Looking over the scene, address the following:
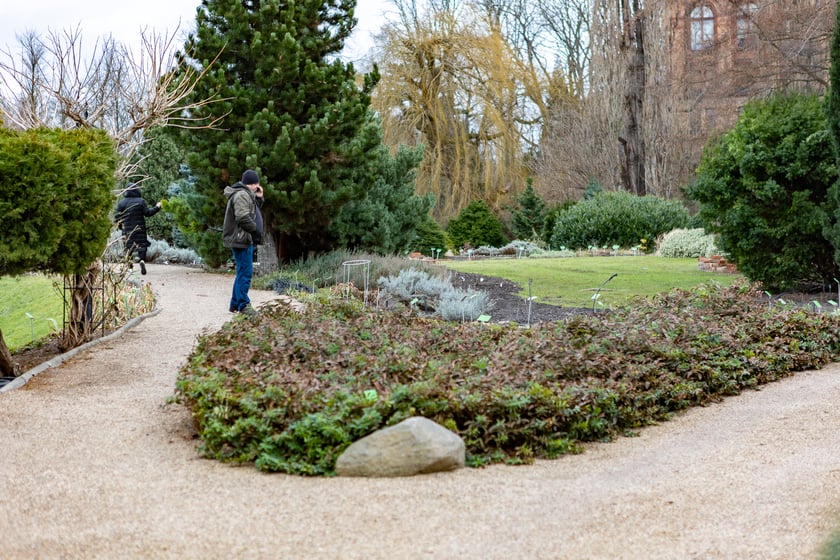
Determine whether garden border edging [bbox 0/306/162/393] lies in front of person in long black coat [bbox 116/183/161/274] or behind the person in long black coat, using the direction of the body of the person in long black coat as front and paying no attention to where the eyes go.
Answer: behind

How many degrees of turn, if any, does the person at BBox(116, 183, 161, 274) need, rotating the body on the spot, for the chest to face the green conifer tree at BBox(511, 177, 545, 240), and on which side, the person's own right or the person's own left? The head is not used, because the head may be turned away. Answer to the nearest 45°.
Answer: approximately 45° to the person's own right

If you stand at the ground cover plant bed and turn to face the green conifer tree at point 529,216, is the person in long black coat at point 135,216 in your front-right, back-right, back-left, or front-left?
front-left

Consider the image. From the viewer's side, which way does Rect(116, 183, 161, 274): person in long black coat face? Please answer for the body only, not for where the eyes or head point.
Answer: away from the camera

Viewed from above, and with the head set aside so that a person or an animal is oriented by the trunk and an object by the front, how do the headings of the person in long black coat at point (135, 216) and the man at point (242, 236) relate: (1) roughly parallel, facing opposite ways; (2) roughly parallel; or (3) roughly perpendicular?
roughly perpendicular

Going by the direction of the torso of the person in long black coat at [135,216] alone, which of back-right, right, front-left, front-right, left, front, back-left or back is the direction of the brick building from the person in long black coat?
right

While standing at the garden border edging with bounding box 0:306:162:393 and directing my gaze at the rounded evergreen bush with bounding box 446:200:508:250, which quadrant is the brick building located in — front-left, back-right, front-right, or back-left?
front-right
